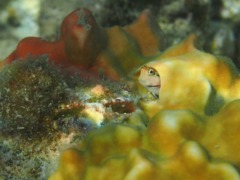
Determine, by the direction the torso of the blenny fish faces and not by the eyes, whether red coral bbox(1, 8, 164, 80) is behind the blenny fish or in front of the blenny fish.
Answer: behind

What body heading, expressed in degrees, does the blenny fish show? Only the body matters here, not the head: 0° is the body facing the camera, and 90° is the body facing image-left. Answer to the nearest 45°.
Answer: approximately 315°
